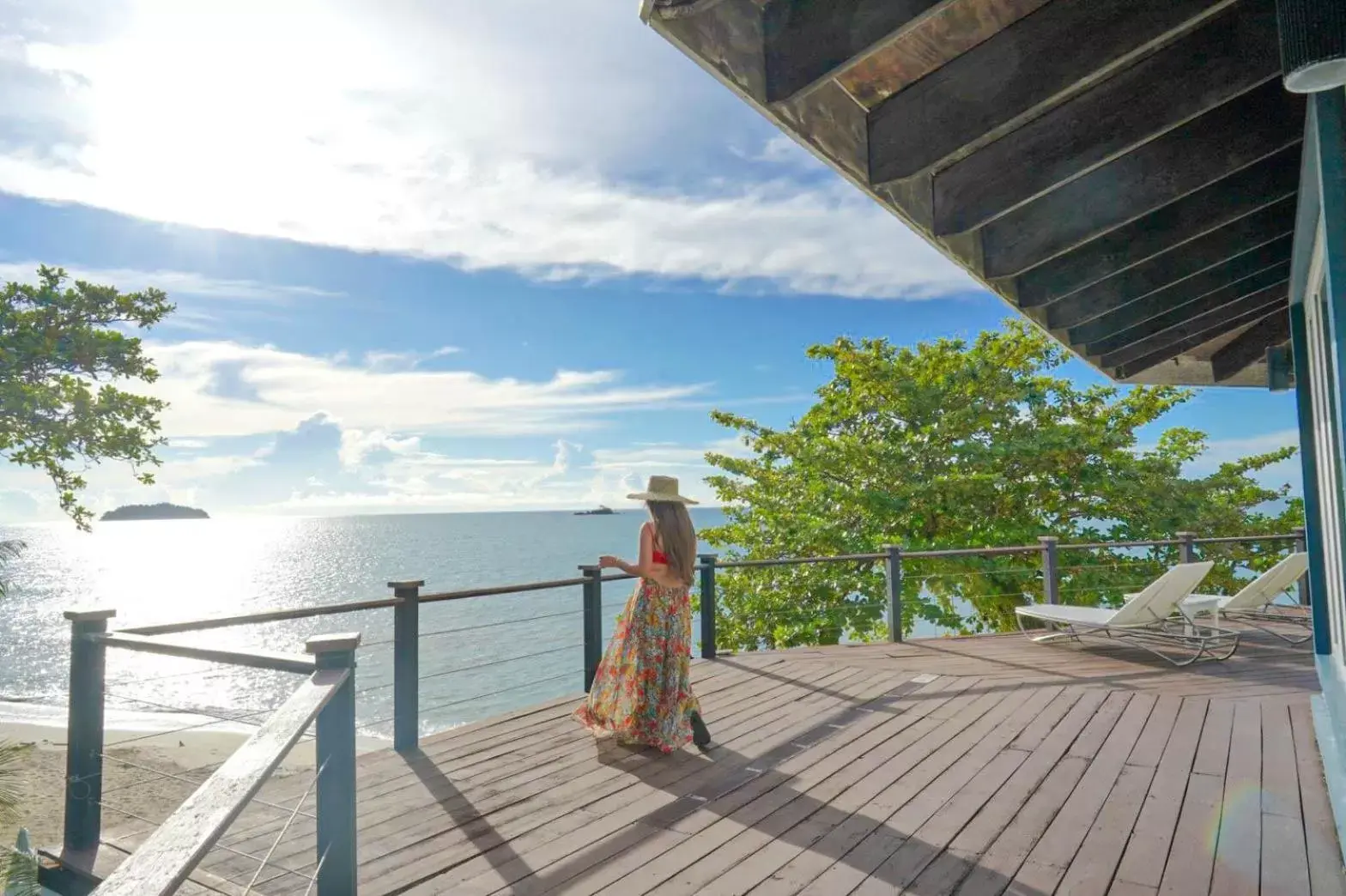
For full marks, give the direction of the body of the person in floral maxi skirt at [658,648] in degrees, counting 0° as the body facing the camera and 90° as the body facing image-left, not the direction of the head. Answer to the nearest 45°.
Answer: approximately 135°

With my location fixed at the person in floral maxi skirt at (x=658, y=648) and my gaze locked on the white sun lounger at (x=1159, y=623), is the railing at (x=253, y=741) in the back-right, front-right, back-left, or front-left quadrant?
back-right

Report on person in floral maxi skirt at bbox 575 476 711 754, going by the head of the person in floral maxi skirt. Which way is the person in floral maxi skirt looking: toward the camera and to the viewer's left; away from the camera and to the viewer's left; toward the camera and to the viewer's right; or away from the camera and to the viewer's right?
away from the camera and to the viewer's left

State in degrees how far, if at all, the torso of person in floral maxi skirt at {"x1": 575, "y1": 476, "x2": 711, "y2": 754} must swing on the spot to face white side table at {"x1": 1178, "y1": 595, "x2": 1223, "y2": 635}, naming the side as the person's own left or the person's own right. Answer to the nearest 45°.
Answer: approximately 90° to the person's own right

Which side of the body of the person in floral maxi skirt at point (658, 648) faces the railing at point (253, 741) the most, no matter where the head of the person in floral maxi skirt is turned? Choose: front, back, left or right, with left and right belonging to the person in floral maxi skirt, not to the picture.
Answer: left

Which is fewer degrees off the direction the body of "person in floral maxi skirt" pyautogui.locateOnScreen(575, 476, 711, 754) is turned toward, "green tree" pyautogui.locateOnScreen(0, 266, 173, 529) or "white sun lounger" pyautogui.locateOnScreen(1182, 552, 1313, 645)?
the green tree
